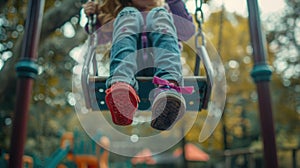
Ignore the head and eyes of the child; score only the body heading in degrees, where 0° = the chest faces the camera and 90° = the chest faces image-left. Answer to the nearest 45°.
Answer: approximately 0°
